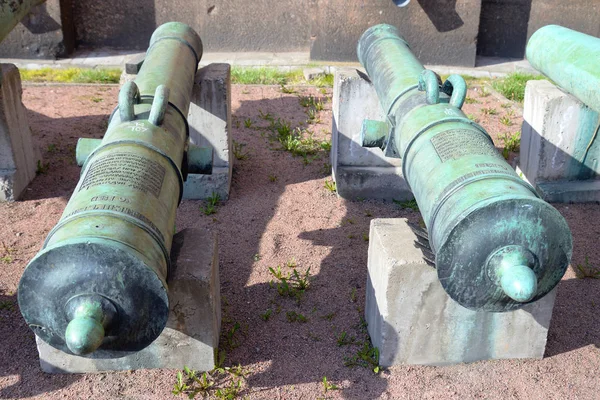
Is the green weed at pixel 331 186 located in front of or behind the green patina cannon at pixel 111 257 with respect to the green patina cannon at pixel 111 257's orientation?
in front

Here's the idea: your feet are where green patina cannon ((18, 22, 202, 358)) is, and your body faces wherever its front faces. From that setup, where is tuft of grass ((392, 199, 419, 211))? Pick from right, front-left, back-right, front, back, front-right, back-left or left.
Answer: front-right

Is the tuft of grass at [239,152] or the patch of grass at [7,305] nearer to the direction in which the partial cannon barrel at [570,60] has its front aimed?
the tuft of grass

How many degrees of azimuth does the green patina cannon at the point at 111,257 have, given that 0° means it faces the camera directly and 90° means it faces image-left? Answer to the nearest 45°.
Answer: approximately 180°

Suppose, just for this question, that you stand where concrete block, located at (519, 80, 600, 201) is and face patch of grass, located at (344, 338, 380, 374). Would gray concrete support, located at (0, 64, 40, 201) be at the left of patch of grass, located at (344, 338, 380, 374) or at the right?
right

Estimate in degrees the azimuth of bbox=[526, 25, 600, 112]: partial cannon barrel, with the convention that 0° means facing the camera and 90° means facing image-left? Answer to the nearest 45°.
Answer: approximately 135°

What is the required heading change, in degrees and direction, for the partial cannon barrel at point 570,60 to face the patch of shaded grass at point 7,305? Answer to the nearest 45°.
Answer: approximately 90° to its left

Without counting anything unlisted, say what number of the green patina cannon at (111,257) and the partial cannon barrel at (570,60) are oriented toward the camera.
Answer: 0

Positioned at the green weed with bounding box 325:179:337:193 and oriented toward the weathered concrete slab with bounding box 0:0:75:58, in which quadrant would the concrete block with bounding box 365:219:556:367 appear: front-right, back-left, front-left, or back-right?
back-left

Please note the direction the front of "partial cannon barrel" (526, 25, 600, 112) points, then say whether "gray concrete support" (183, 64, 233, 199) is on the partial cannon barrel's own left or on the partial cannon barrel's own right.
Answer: on the partial cannon barrel's own left
